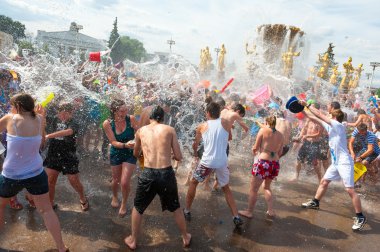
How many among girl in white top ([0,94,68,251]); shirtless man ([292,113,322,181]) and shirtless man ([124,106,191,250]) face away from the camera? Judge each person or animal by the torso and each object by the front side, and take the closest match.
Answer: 2

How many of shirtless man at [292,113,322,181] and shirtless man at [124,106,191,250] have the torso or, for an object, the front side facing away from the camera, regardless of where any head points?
1

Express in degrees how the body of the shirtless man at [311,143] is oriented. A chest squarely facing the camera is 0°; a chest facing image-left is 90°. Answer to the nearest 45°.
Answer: approximately 45°

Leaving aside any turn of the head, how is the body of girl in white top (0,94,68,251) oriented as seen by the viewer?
away from the camera

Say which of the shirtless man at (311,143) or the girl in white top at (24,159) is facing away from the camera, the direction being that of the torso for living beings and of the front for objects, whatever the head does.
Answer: the girl in white top

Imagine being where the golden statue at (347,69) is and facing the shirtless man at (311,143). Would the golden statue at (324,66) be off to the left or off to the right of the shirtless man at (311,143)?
right

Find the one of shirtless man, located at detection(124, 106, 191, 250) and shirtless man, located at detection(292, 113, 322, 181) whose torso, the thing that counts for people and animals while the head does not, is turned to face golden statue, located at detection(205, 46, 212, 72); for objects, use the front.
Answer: shirtless man, located at detection(124, 106, 191, 250)

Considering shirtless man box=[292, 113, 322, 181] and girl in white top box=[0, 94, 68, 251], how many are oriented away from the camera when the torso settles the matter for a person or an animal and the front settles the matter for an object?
1

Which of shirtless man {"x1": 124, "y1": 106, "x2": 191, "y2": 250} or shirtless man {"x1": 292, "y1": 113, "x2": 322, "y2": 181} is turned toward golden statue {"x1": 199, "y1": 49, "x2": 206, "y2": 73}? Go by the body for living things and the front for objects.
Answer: shirtless man {"x1": 124, "y1": 106, "x2": 191, "y2": 250}

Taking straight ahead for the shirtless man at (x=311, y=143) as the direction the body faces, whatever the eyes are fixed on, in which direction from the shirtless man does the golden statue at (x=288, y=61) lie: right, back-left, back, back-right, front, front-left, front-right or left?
back-right

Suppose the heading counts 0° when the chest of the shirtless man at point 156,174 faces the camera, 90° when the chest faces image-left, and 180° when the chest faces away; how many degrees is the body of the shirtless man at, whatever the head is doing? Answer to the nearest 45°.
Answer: approximately 180°
